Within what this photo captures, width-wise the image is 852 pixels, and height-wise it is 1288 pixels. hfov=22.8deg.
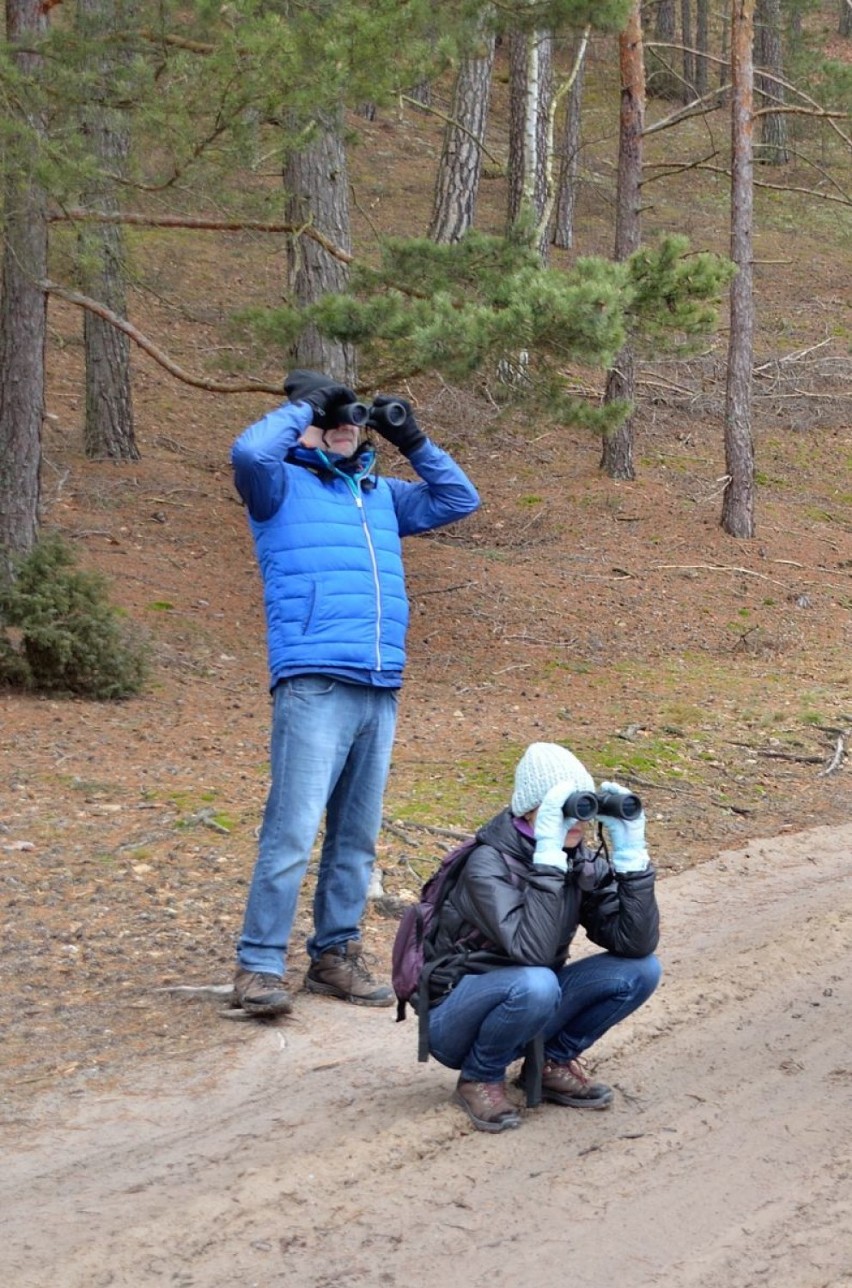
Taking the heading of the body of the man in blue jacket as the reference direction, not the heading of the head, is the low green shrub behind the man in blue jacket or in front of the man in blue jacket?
behind

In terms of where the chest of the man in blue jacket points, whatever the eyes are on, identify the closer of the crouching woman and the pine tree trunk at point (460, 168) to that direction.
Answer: the crouching woman

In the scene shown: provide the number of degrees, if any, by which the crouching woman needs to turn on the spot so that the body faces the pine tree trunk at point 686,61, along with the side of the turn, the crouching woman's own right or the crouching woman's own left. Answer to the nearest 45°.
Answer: approximately 135° to the crouching woman's own left

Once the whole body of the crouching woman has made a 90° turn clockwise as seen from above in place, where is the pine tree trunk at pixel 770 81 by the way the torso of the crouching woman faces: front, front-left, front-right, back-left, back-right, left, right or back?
back-right

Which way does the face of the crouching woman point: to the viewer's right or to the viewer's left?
to the viewer's right

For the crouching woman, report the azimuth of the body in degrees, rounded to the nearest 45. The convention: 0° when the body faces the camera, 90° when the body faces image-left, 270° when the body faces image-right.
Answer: approximately 315°

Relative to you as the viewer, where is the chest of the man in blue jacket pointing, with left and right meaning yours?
facing the viewer and to the right of the viewer

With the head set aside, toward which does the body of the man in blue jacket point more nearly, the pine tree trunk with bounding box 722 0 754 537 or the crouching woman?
the crouching woman

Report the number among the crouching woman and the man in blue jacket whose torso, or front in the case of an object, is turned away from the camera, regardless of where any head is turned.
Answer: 0

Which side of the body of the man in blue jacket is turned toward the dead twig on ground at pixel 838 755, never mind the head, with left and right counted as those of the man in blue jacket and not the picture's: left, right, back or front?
left

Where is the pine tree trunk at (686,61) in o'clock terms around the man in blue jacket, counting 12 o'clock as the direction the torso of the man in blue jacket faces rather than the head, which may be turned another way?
The pine tree trunk is roughly at 8 o'clock from the man in blue jacket.
